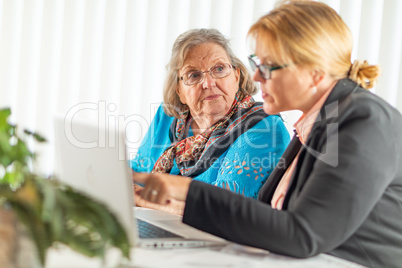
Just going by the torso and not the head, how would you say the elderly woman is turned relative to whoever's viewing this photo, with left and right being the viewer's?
facing the viewer and to the left of the viewer

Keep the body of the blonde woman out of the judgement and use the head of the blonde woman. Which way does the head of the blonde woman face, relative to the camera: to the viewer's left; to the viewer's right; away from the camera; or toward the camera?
to the viewer's left

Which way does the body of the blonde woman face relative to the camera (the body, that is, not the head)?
to the viewer's left

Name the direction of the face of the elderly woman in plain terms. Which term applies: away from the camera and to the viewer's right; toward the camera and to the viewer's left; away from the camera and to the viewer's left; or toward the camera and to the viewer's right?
toward the camera and to the viewer's right

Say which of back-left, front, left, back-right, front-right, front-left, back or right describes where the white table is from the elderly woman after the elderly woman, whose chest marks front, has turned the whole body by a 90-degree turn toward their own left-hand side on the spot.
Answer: front-right

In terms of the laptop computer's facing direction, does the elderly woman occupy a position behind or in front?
in front

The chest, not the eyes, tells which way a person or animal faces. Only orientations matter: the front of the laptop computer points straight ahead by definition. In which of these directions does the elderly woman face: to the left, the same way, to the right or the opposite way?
the opposite way

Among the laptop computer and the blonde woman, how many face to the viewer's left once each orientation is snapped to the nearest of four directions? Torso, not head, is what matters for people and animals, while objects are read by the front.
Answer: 1

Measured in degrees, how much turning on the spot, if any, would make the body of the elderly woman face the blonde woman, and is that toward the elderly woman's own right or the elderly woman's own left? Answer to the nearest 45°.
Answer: approximately 45° to the elderly woman's own left

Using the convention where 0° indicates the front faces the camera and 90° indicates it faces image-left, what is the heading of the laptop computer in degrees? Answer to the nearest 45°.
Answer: approximately 225°

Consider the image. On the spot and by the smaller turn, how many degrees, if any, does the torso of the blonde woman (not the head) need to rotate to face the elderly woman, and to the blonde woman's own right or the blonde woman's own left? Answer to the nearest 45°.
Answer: approximately 90° to the blonde woman's own right
